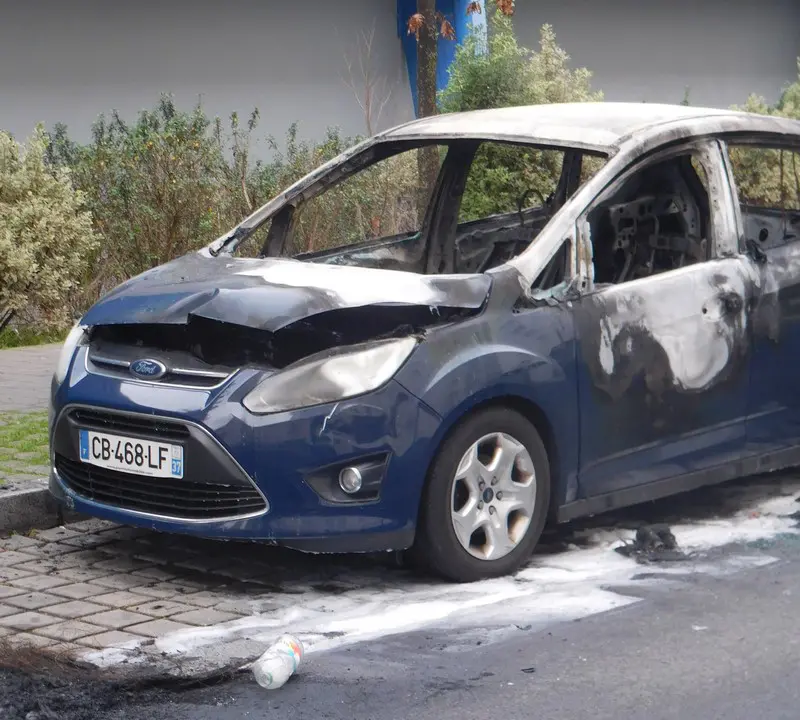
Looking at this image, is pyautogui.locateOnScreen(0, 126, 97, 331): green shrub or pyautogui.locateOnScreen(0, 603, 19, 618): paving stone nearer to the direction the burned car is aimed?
the paving stone

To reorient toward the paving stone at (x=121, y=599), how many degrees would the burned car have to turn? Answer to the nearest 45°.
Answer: approximately 45° to its right

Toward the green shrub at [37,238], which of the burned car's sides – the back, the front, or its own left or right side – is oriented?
right

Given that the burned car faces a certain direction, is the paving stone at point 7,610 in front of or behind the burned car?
in front

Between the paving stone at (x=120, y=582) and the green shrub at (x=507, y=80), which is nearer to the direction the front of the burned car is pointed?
the paving stone

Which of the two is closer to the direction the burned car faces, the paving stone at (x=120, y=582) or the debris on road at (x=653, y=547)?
the paving stone

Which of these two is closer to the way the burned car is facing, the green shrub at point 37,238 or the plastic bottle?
the plastic bottle

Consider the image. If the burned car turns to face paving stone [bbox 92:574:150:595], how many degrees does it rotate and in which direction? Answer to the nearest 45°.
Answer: approximately 45° to its right

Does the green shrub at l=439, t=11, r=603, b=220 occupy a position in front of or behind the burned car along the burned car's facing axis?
behind

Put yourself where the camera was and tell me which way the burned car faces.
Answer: facing the viewer and to the left of the viewer
